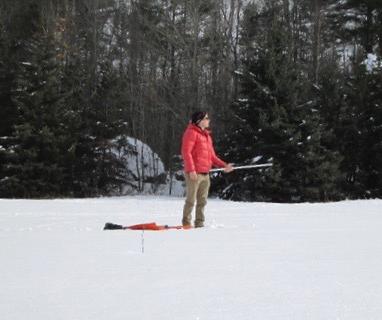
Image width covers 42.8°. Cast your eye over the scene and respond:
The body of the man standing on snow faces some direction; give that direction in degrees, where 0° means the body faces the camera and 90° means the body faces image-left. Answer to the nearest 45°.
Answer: approximately 315°

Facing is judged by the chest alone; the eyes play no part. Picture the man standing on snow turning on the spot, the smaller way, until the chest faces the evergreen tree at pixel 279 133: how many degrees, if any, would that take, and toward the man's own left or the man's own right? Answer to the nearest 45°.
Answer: approximately 135° to the man's own left

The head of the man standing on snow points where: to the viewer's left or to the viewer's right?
to the viewer's right

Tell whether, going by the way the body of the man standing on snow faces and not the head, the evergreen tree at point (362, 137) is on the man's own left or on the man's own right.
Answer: on the man's own left
